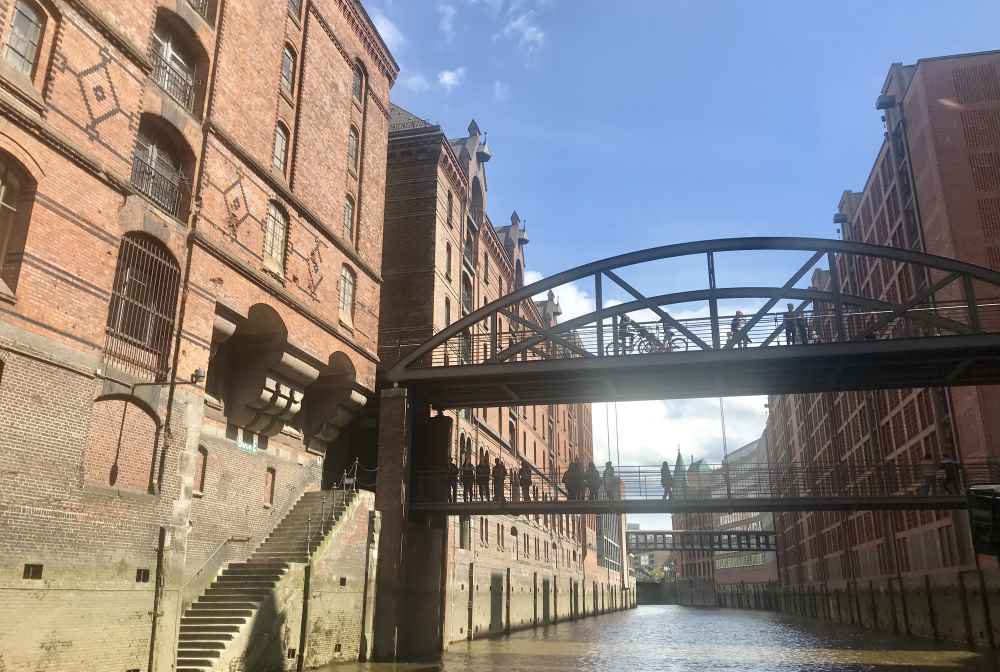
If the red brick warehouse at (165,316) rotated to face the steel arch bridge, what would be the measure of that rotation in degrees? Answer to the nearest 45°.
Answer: approximately 45° to its left

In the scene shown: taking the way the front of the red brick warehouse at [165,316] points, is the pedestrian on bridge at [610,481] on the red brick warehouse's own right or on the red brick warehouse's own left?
on the red brick warehouse's own left

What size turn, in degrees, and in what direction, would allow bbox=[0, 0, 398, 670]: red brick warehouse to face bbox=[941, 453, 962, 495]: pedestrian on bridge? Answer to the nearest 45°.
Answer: approximately 45° to its left

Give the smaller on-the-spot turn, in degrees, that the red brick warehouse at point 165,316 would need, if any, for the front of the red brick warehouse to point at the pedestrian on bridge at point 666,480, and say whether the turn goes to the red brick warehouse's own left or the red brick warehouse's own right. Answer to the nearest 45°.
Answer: approximately 45° to the red brick warehouse's own left

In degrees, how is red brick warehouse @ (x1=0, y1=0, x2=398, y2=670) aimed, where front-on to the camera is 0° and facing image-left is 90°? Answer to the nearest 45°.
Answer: approximately 315°
